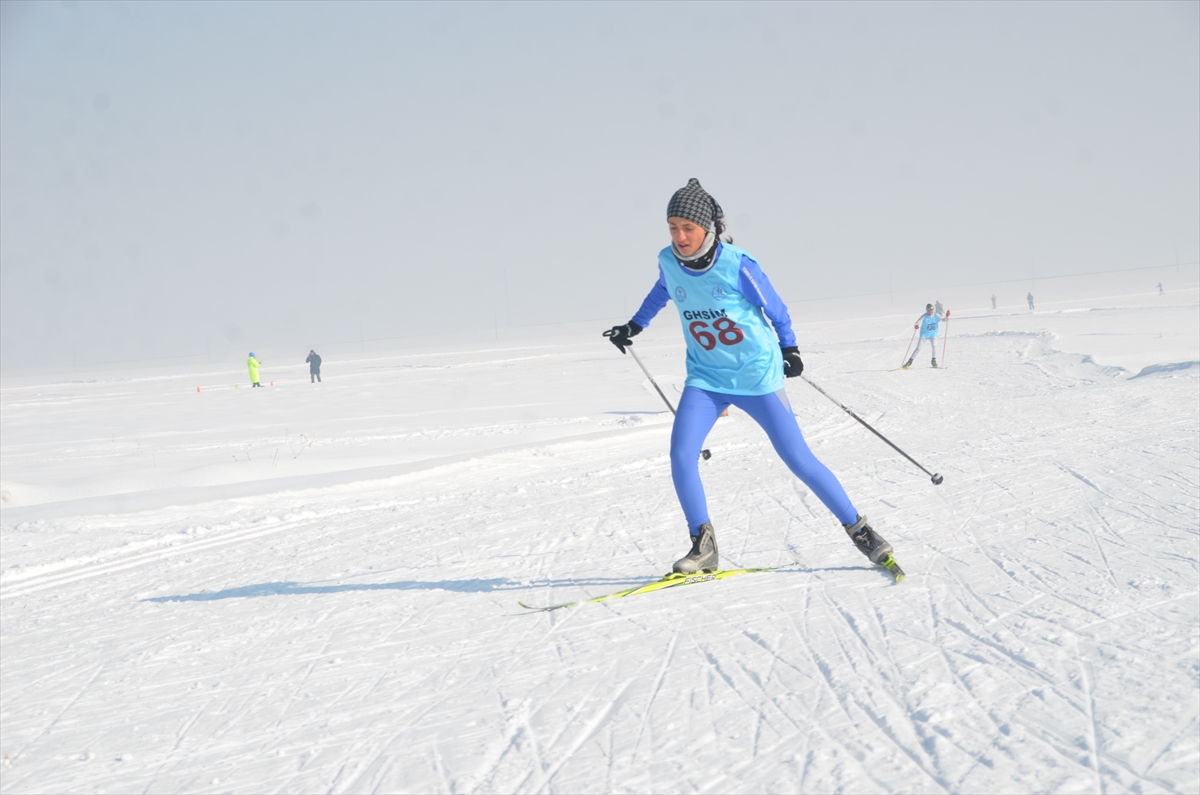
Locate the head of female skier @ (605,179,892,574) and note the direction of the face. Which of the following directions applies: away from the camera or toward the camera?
toward the camera

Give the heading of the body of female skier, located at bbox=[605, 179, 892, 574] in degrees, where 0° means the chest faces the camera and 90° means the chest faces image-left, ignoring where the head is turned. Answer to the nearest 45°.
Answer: approximately 45°
